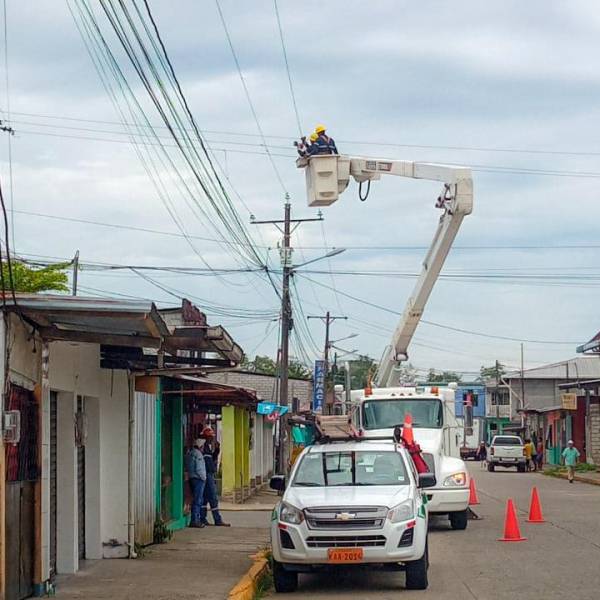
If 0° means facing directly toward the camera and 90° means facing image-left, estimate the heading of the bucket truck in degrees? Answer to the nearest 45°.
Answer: approximately 0°

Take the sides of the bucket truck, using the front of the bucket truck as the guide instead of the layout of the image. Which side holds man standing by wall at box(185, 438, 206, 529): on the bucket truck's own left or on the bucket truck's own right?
on the bucket truck's own right

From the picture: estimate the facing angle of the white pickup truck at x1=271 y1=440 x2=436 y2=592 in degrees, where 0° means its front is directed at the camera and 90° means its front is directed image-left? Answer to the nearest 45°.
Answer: approximately 0°

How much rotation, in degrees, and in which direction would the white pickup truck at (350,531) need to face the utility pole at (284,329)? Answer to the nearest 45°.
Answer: approximately 180°

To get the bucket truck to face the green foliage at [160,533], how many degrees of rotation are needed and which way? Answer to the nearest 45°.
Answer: approximately 45° to its right

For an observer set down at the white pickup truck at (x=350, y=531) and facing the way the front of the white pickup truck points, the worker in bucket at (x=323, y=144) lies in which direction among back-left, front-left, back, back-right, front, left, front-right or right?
back

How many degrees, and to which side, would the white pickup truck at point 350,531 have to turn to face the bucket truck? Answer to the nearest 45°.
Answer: approximately 180°

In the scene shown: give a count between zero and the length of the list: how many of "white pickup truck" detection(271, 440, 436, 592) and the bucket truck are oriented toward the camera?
2
